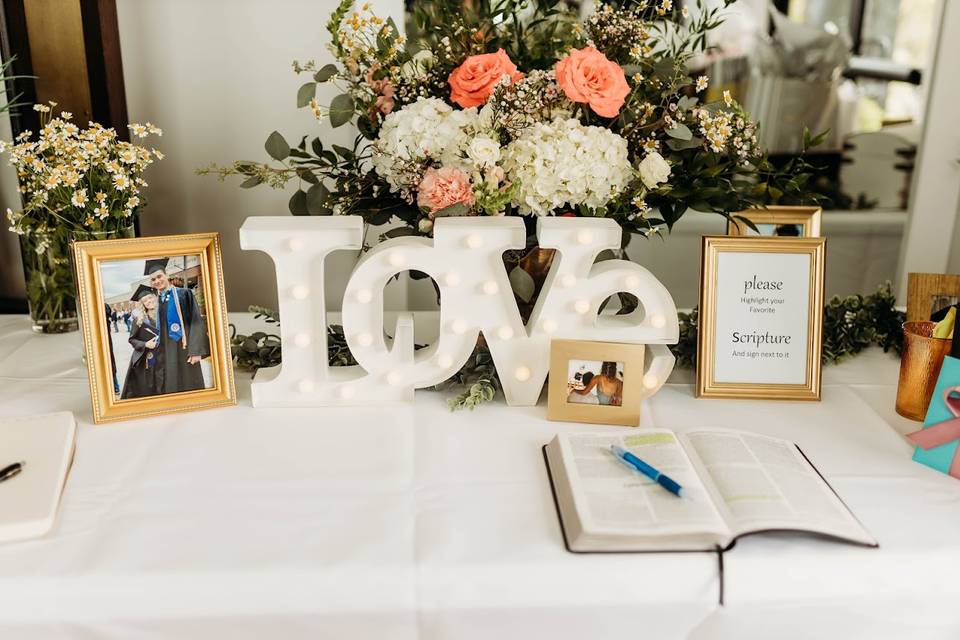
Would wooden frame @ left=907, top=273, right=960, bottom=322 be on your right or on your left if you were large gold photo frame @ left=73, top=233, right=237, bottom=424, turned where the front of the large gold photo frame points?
on your left

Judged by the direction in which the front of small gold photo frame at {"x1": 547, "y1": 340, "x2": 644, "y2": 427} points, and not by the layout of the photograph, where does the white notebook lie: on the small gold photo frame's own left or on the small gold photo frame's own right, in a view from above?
on the small gold photo frame's own right

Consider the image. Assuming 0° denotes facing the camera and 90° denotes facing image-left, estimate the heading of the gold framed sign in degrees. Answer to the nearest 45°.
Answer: approximately 0°

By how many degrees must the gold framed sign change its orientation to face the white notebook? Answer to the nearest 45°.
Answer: approximately 45° to its right
